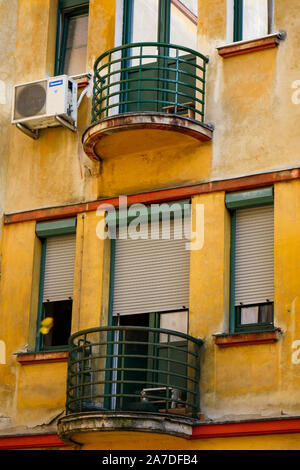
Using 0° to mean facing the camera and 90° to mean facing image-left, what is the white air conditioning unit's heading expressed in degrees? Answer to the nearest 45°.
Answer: approximately 45°

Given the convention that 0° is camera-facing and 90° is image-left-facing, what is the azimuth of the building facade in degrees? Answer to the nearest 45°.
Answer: approximately 45°
